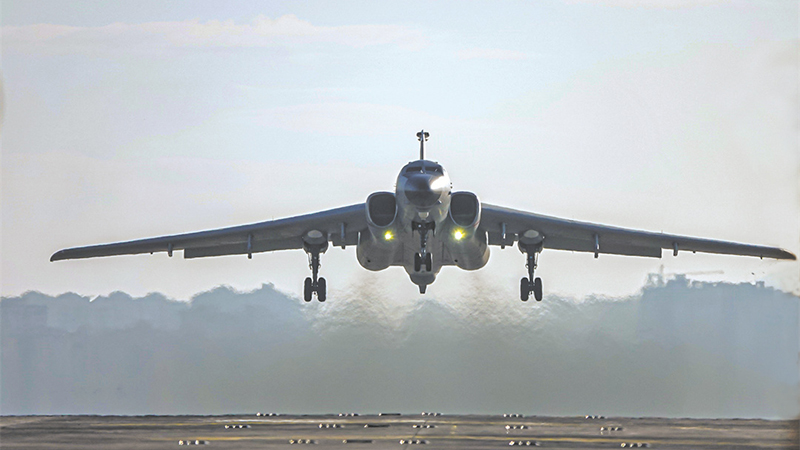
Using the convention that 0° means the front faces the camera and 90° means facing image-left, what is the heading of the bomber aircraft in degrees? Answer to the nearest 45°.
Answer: approximately 0°
